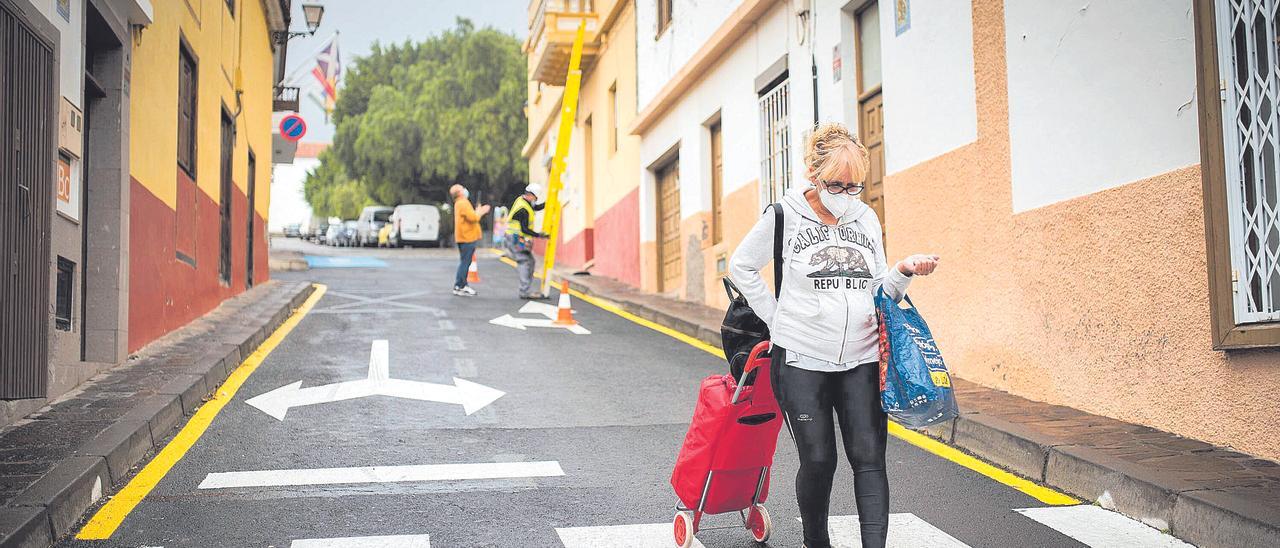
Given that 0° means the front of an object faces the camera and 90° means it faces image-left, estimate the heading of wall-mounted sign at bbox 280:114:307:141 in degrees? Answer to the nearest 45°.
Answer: approximately 0°

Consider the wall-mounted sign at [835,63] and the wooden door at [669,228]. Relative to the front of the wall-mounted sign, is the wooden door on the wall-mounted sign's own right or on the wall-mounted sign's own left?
on the wall-mounted sign's own right

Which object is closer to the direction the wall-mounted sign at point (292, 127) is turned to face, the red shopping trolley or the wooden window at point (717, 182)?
the red shopping trolley

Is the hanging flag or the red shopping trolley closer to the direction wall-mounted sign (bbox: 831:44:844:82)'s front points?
the red shopping trolley
